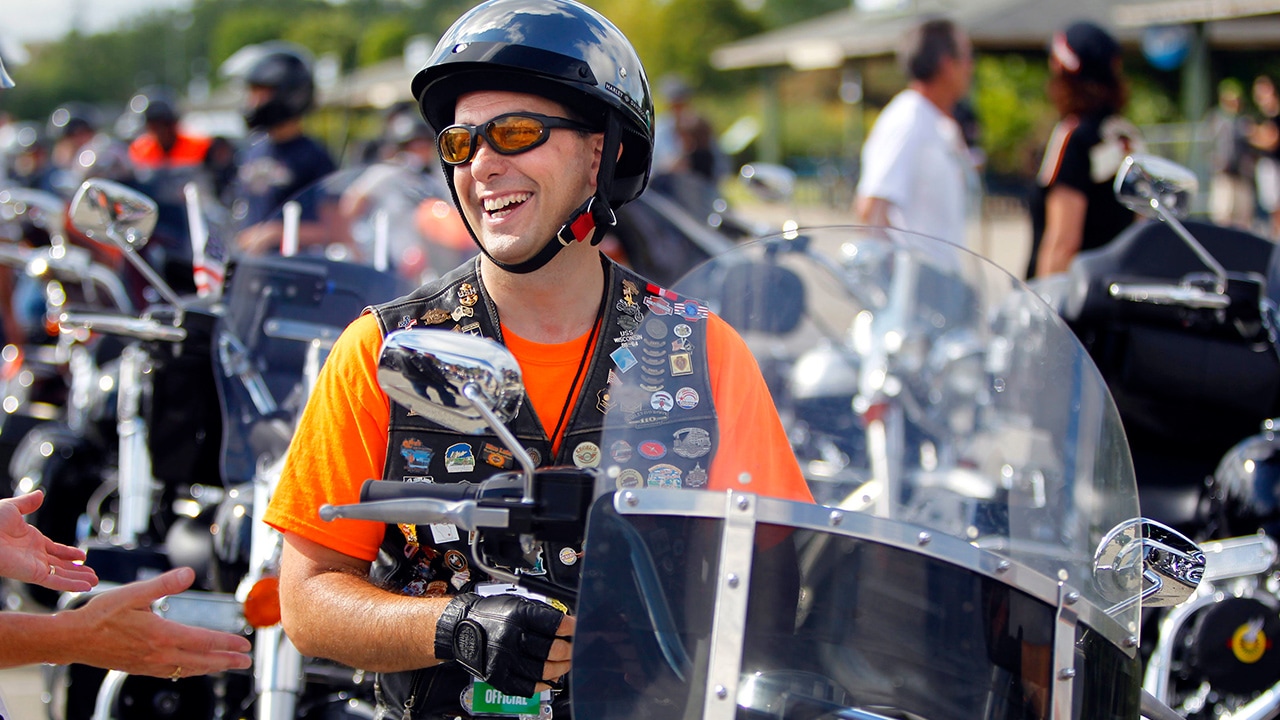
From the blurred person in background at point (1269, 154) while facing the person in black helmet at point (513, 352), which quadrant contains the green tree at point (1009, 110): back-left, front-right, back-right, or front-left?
back-right

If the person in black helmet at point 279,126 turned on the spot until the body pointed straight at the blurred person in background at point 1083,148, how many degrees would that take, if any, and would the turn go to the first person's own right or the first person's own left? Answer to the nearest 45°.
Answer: approximately 90° to the first person's own left

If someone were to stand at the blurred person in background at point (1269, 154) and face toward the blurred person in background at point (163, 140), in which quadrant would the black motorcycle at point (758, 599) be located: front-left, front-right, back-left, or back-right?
front-left

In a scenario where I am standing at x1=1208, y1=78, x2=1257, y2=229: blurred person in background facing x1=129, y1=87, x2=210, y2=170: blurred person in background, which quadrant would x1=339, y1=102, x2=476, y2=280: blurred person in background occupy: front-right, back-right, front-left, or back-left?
front-left

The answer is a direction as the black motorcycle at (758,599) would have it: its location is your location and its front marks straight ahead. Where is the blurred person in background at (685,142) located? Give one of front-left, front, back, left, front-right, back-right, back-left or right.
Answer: back-left

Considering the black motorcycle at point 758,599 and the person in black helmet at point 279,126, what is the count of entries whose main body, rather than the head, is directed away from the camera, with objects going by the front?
0

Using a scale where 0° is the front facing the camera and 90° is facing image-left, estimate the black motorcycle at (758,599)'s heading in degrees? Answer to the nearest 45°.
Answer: approximately 315°

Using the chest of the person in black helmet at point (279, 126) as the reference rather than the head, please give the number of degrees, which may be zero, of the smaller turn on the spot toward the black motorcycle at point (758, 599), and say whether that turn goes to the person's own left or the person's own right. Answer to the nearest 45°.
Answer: approximately 45° to the person's own left

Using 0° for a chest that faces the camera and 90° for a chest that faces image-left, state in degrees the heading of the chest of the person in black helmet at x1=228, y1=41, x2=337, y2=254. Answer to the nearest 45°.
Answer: approximately 45°

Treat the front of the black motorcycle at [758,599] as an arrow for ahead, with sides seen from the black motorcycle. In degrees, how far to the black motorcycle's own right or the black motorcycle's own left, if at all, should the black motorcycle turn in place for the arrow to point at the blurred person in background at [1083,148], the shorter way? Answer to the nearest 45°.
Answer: approximately 135° to the black motorcycle's own left
